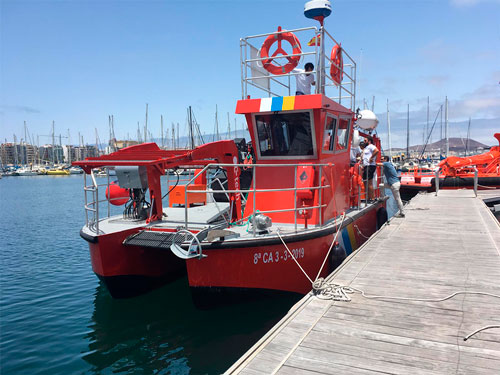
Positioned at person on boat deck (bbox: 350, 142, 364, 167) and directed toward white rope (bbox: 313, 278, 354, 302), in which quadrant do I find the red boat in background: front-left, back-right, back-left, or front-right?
back-left

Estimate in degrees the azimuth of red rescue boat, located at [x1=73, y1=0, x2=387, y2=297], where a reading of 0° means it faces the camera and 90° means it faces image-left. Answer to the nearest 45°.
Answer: approximately 45°

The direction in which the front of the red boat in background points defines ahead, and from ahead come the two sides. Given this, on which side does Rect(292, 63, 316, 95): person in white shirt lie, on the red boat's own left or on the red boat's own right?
on the red boat's own left

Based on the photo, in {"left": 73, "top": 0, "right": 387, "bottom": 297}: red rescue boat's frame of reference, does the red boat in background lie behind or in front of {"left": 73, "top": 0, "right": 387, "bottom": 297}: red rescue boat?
behind

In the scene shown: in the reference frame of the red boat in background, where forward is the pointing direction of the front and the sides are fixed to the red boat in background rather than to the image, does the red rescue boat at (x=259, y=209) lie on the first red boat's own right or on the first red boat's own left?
on the first red boat's own left
